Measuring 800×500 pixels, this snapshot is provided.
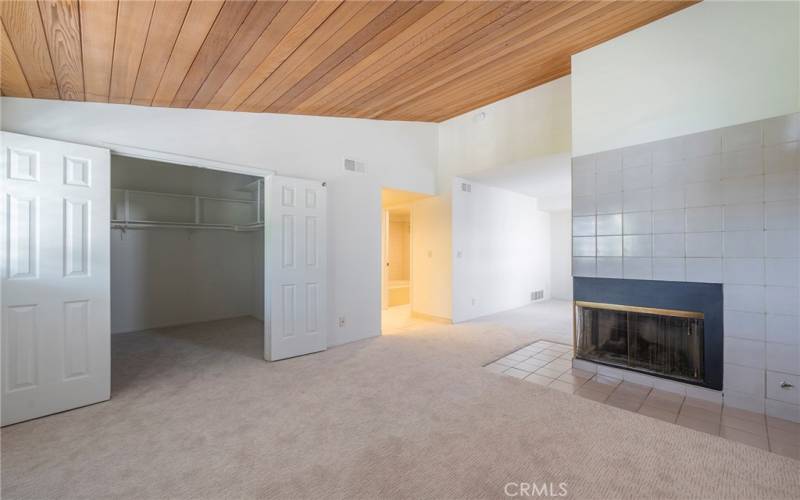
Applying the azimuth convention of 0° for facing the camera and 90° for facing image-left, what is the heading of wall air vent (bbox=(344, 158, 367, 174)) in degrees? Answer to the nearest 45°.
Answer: approximately 315°

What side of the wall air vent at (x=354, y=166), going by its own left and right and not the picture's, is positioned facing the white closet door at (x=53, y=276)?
right
